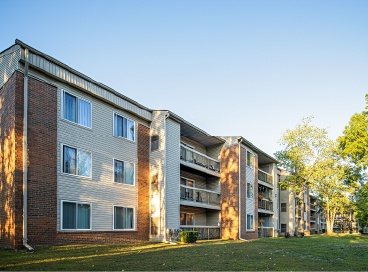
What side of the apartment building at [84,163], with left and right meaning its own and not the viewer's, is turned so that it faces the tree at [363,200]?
left

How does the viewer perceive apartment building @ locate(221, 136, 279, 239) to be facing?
facing the viewer and to the right of the viewer

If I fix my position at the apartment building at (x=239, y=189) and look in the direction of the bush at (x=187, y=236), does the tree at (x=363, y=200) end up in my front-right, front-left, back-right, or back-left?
back-left
